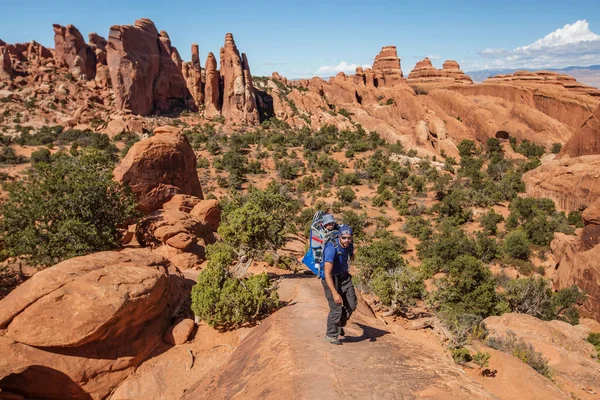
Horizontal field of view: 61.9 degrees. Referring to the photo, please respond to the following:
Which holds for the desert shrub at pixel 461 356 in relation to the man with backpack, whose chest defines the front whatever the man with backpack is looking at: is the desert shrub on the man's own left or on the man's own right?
on the man's own left

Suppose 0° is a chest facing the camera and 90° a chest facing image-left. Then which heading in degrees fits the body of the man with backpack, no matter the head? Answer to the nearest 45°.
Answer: approximately 315°

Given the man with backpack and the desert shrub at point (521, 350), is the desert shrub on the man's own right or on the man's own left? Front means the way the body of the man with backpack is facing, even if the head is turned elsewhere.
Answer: on the man's own left

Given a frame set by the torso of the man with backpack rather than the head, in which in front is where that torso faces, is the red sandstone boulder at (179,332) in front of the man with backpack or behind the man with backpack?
behind

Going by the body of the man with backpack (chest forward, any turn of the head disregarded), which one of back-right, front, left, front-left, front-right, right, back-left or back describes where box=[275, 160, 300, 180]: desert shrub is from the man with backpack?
back-left

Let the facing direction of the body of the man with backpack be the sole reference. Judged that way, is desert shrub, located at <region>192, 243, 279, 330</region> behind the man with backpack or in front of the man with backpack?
behind

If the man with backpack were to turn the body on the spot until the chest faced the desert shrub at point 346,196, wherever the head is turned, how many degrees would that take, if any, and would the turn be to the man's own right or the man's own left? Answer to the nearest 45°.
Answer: approximately 135° to the man's own left

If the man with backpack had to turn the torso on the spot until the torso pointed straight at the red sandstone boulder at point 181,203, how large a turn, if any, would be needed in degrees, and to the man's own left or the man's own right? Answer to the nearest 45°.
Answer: approximately 180°

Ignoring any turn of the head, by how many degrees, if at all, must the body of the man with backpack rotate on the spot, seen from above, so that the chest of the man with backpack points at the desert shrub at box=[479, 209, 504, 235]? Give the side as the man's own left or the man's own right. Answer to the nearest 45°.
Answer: approximately 90° to the man's own left

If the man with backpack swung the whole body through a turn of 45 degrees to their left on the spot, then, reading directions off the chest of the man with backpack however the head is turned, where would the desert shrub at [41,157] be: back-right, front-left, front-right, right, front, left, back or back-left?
back-left

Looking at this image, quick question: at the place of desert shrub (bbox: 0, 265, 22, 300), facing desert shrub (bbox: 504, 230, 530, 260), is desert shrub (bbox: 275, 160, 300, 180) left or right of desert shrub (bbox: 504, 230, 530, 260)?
left

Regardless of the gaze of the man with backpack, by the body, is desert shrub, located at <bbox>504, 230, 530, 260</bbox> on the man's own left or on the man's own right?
on the man's own left

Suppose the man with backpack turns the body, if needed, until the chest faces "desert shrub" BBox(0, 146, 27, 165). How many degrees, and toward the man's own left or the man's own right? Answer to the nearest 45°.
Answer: approximately 180°
